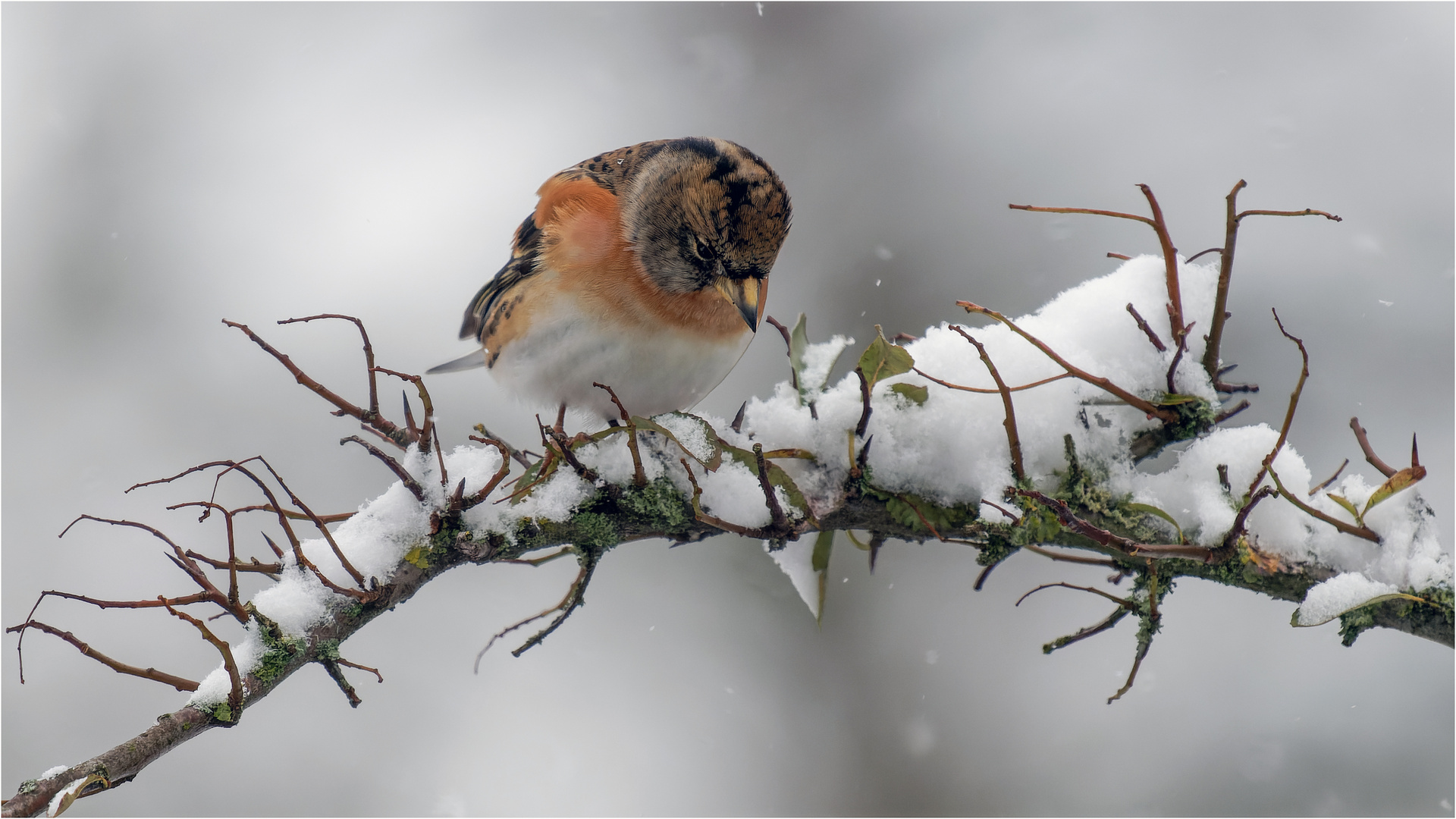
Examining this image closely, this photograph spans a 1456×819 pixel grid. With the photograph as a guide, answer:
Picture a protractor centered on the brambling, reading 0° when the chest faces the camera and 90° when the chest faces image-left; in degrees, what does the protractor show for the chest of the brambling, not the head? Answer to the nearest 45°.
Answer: approximately 315°
